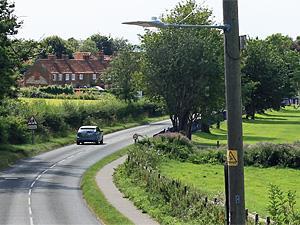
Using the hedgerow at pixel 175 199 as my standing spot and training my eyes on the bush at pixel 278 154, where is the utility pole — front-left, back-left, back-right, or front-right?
back-right

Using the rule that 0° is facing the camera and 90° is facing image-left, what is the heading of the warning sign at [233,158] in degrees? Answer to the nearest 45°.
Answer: approximately 0°

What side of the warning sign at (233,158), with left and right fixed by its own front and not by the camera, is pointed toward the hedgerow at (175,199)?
back

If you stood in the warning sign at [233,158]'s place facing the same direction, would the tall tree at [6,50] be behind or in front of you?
behind

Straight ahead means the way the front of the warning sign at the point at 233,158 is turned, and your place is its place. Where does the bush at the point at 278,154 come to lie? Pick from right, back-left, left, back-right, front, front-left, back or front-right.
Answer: back
